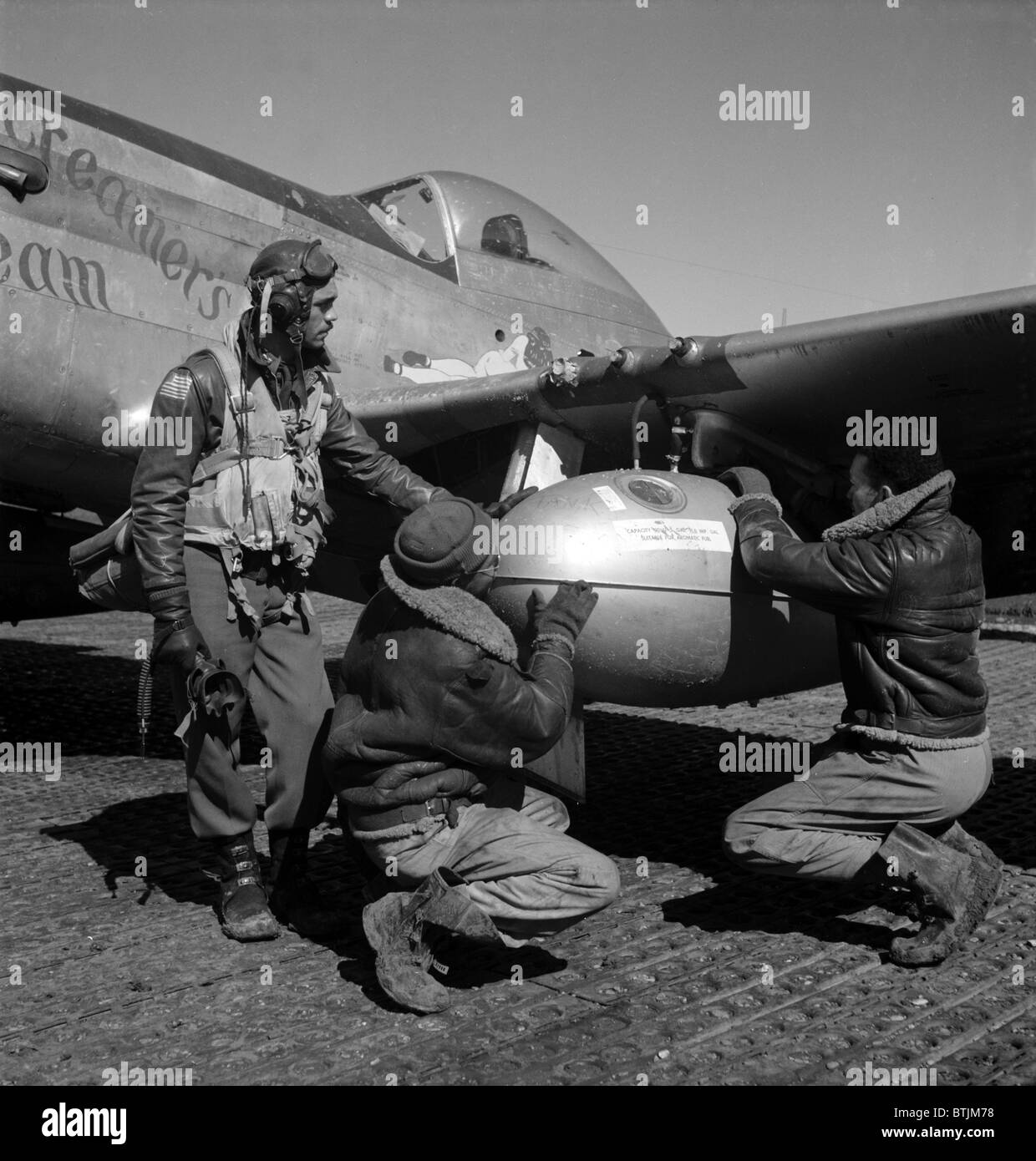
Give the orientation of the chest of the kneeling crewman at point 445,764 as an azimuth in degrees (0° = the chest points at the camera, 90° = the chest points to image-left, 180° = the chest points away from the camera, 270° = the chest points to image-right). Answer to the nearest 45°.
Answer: approximately 225°

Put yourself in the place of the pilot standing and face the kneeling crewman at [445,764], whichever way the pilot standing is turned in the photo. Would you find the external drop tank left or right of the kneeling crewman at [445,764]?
left

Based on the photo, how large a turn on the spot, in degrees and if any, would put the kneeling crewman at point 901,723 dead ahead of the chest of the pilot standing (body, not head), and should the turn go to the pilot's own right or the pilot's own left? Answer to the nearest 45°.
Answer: approximately 45° to the pilot's own left

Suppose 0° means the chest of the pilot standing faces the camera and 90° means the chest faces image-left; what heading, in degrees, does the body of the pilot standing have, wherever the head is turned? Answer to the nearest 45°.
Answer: approximately 315°

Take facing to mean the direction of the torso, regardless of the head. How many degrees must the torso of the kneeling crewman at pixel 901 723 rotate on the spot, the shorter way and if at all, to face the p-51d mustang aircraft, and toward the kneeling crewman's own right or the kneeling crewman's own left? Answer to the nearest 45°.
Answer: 0° — they already face it

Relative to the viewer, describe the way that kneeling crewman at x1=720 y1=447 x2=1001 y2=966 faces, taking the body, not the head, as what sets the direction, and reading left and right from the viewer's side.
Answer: facing away from the viewer and to the left of the viewer

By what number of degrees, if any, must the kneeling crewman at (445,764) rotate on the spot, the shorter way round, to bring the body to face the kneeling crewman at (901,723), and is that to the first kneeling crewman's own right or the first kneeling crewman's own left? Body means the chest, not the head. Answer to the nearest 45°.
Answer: approximately 45° to the first kneeling crewman's own right

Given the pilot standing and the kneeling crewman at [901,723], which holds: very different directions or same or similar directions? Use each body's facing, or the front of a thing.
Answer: very different directions

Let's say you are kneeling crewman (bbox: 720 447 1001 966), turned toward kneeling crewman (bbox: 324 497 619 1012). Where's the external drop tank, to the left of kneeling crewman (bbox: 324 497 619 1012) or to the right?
right

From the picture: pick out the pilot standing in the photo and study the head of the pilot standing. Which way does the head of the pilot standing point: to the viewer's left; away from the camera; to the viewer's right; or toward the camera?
to the viewer's right
